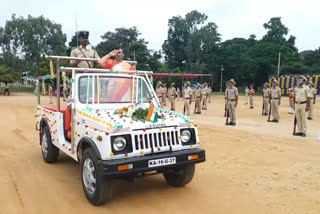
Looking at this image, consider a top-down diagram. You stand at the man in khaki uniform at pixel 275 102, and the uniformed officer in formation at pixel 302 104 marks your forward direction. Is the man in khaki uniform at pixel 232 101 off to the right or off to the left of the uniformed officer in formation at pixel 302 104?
right

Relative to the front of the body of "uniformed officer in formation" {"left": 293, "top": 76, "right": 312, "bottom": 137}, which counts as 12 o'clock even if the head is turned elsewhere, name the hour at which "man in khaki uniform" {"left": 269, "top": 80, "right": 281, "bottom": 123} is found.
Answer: The man in khaki uniform is roughly at 4 o'clock from the uniformed officer in formation.

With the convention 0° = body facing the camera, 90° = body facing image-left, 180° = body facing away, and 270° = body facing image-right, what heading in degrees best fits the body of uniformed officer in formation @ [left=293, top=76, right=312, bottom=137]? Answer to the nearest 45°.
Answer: approximately 45°

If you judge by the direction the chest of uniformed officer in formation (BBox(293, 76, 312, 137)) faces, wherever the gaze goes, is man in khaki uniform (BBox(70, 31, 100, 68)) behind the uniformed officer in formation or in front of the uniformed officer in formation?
in front

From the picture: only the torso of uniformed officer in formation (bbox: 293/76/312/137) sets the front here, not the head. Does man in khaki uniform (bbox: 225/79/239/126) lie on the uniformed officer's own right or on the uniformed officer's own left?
on the uniformed officer's own right

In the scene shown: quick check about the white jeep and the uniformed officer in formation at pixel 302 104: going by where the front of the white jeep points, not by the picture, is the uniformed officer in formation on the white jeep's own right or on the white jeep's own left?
on the white jeep's own left

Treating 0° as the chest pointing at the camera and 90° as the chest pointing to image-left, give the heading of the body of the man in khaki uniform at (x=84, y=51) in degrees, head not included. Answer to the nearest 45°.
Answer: approximately 0°

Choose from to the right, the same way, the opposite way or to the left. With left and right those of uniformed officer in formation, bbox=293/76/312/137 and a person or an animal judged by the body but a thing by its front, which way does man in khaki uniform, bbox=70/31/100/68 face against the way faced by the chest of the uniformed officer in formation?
to the left

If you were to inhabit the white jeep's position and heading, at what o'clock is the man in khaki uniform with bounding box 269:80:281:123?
The man in khaki uniform is roughly at 9 o'clock from the white jeep.
